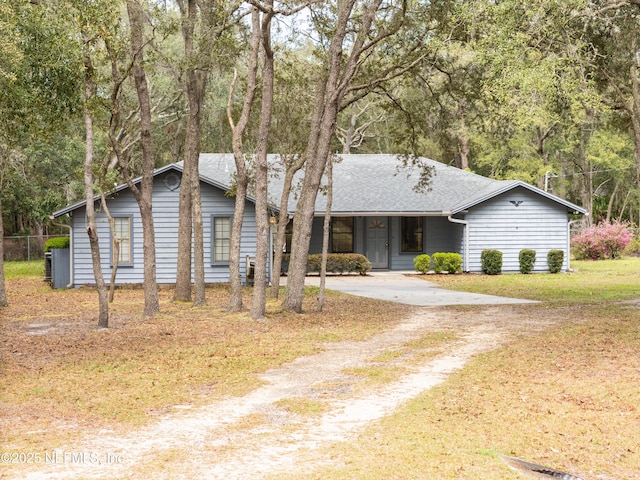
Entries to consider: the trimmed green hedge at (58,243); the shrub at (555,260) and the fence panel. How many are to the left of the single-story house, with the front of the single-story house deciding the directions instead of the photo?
1

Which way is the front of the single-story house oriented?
toward the camera

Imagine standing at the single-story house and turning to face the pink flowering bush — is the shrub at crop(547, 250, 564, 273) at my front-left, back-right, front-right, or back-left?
front-right

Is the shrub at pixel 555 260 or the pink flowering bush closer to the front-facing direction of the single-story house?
the shrub

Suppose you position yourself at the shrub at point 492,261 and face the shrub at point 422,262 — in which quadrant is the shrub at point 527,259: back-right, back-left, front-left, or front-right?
back-right

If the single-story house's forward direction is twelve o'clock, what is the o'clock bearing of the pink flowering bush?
The pink flowering bush is roughly at 8 o'clock from the single-story house.

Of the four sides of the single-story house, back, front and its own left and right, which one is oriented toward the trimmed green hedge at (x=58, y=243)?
right

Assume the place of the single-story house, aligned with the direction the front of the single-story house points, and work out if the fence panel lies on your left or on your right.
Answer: on your right

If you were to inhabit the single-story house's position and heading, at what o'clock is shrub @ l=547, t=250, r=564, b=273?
The shrub is roughly at 9 o'clock from the single-story house.

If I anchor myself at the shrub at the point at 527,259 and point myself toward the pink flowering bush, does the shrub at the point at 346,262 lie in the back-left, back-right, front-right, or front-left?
back-left

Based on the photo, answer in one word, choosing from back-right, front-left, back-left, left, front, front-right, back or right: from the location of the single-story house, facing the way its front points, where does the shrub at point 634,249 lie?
back-left
